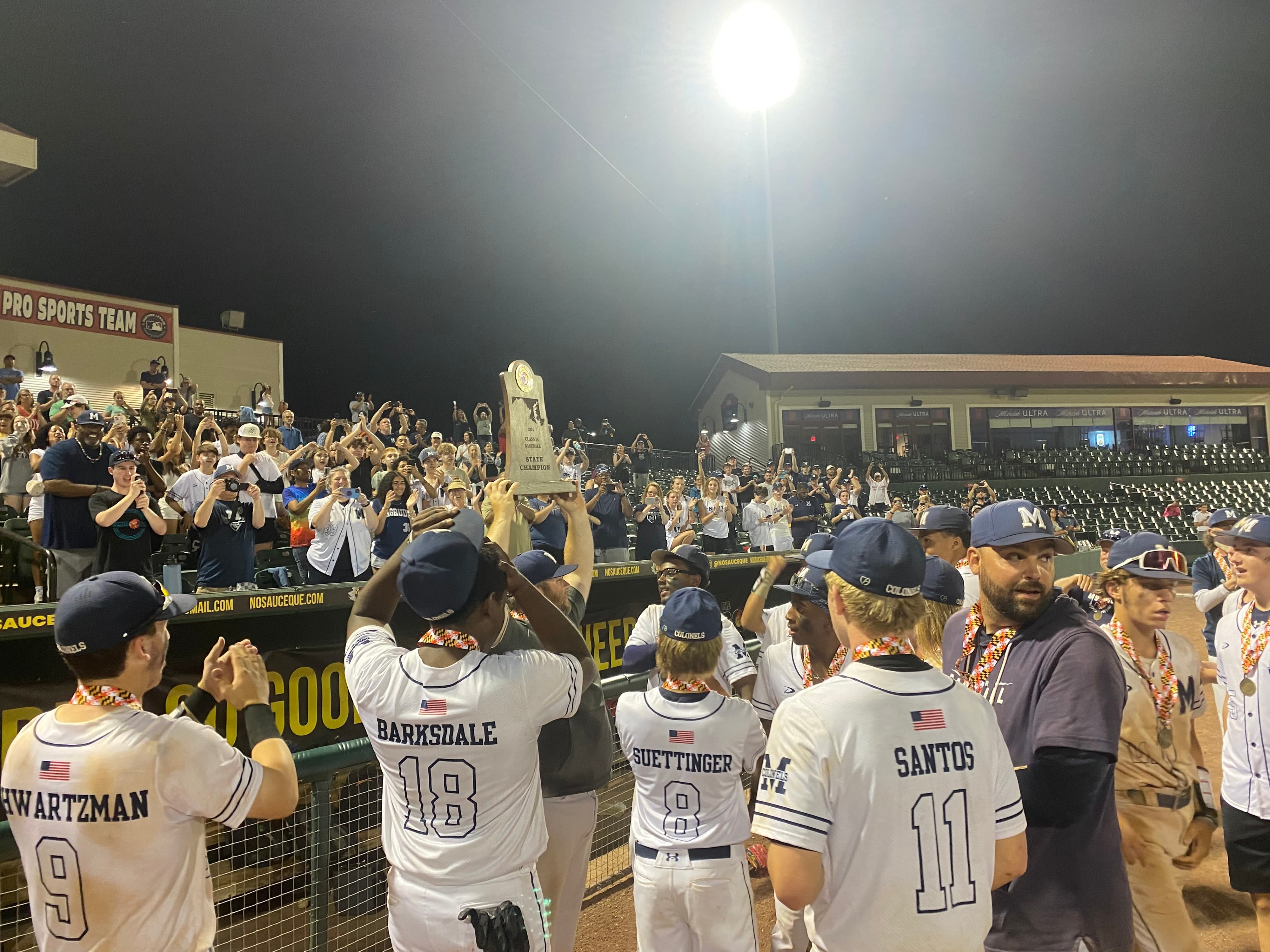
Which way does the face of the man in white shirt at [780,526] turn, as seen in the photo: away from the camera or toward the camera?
toward the camera

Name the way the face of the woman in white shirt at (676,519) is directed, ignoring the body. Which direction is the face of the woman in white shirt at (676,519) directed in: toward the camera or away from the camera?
toward the camera

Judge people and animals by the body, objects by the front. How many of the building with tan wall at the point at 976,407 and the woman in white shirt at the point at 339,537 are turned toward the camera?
2

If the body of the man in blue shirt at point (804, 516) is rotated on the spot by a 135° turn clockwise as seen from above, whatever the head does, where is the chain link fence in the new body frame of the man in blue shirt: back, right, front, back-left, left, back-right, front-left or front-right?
back-left

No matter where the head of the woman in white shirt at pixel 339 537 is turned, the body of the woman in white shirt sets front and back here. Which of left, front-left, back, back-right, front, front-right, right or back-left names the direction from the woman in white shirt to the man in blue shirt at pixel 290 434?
back

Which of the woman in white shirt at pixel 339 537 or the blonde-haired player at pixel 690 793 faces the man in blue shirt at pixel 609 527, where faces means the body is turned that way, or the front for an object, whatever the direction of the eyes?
the blonde-haired player

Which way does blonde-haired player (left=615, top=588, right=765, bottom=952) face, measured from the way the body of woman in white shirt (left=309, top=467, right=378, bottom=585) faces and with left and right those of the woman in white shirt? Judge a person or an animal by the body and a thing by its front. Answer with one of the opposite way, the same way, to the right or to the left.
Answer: the opposite way

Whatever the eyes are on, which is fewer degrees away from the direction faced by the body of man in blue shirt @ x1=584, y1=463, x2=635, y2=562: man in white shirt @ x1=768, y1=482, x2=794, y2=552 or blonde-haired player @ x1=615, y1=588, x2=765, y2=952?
the blonde-haired player

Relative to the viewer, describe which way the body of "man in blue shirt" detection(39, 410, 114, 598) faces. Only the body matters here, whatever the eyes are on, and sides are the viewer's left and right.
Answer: facing the viewer and to the right of the viewer

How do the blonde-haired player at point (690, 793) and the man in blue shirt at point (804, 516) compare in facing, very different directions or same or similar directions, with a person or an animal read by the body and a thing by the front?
very different directions

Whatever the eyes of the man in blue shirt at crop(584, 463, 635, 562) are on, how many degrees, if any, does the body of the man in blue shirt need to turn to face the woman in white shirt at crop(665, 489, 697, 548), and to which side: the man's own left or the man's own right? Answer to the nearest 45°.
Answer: approximately 135° to the man's own left

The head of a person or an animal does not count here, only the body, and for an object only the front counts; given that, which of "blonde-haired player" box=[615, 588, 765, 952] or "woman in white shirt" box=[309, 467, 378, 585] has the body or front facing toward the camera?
the woman in white shirt

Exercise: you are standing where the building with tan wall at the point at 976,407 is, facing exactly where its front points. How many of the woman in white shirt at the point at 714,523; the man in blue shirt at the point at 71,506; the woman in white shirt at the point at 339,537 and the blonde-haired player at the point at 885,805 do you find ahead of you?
4

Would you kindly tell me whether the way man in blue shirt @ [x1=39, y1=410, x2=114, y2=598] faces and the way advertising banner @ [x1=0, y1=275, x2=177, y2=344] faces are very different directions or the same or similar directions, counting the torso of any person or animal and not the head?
same or similar directions

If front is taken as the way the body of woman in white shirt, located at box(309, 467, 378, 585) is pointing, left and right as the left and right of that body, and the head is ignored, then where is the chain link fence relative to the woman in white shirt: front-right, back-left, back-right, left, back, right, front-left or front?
front

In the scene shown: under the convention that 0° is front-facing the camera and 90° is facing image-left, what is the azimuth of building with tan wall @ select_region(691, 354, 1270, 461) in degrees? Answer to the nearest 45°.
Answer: approximately 0°

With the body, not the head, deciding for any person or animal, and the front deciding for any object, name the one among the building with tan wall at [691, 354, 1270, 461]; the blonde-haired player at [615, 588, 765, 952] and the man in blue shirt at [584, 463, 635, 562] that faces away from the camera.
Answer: the blonde-haired player

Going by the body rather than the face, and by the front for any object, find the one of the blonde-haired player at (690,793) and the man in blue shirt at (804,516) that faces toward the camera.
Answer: the man in blue shirt

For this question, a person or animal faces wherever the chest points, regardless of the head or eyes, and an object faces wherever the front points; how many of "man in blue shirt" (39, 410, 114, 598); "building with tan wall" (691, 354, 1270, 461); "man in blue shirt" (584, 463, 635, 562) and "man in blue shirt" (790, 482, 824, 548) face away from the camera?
0

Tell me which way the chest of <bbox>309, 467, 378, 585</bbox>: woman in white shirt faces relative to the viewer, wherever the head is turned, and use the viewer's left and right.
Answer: facing the viewer

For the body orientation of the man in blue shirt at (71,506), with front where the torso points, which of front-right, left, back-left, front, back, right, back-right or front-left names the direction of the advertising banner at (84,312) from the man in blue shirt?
back-left

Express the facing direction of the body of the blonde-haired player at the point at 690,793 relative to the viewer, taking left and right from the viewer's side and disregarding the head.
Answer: facing away from the viewer
